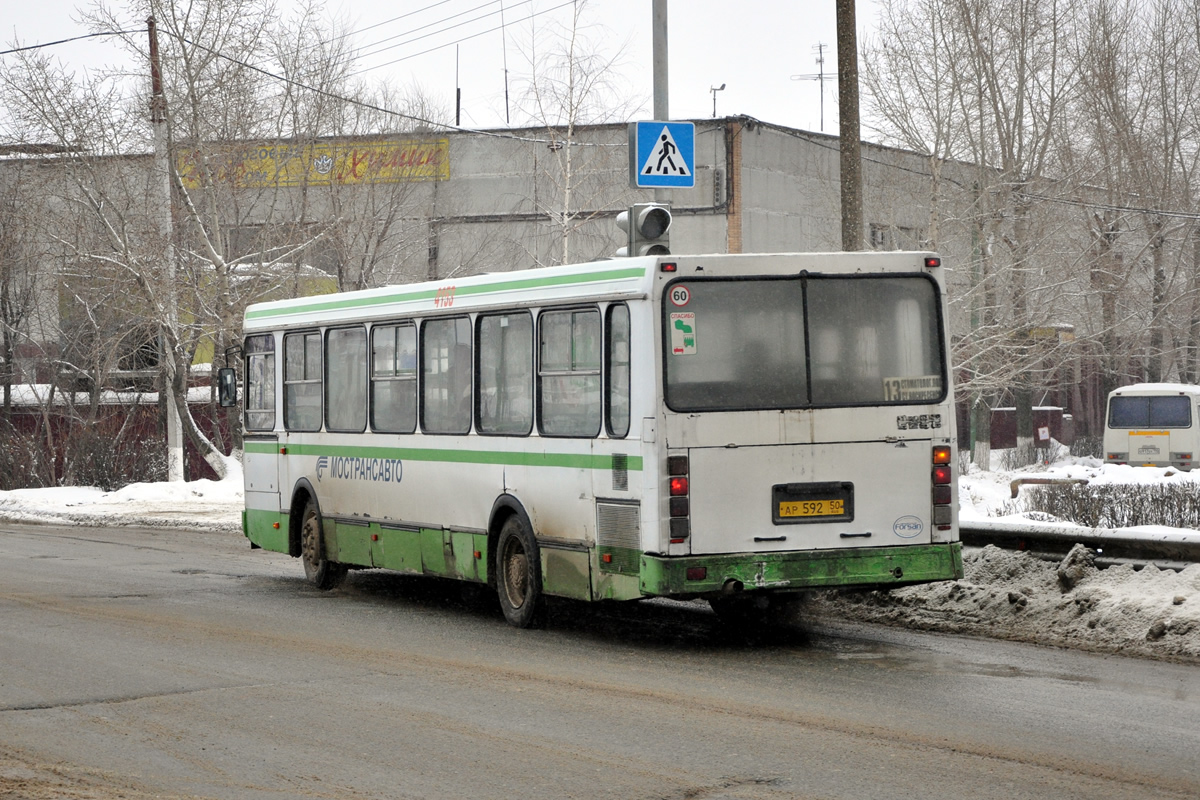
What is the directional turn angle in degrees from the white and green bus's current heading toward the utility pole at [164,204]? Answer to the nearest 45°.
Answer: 0° — it already faces it

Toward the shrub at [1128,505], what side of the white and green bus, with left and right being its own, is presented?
right

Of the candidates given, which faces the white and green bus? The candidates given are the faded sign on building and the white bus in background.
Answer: the faded sign on building

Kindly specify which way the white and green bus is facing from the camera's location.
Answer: facing away from the viewer and to the left of the viewer

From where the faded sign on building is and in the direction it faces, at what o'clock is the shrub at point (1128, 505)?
The shrub is roughly at 11 o'clock from the faded sign on building.

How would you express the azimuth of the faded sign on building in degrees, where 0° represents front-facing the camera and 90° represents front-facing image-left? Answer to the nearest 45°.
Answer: approximately 0°

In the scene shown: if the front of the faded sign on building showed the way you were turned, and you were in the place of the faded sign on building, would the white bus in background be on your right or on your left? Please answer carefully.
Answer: on your left
